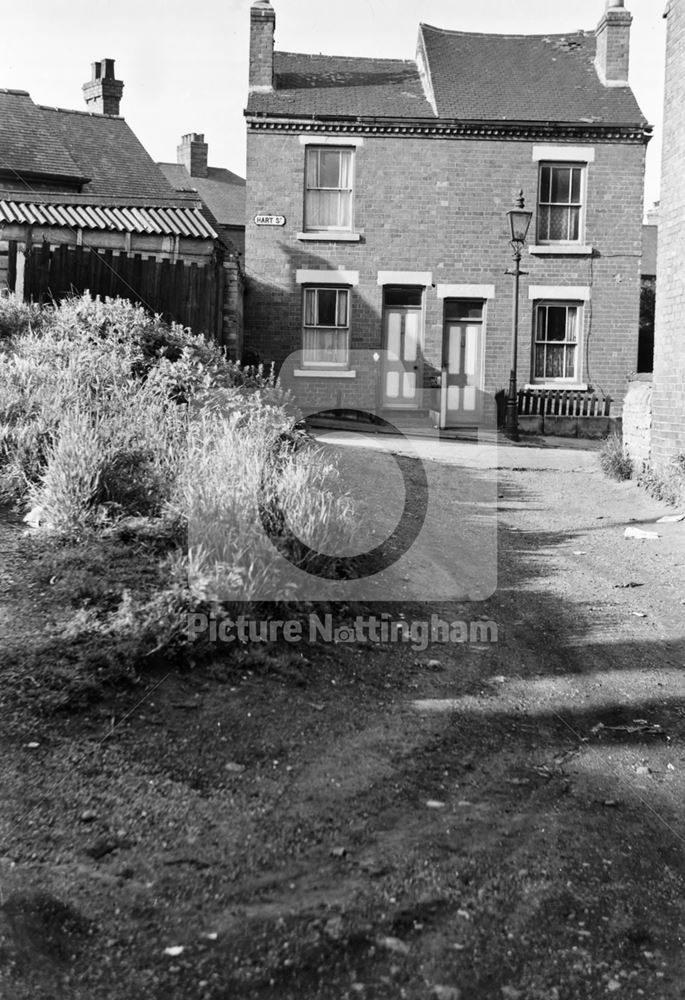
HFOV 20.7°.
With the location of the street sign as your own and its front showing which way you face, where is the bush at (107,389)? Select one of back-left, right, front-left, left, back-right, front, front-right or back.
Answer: front

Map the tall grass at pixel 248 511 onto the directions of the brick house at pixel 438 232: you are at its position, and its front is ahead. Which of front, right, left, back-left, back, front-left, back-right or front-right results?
front

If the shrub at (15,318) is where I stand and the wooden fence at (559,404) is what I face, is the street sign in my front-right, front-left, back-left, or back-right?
front-left

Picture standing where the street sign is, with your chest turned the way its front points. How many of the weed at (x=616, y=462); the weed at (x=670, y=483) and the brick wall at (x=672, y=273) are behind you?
0

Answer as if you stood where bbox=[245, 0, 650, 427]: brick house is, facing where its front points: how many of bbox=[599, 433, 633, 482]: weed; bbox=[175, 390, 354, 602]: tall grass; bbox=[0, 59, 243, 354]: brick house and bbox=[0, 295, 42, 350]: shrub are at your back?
0

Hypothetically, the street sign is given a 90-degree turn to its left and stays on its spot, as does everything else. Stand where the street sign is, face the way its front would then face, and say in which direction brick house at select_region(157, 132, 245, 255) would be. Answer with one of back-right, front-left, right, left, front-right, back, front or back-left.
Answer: left

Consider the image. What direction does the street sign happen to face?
toward the camera

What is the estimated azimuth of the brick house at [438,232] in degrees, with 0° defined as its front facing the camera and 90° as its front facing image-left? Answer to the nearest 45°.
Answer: approximately 0°

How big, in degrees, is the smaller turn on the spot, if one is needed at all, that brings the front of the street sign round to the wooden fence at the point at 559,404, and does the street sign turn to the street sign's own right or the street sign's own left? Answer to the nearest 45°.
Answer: approximately 90° to the street sign's own left
